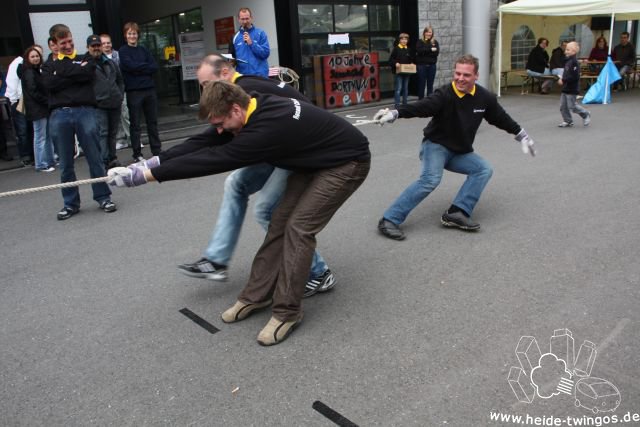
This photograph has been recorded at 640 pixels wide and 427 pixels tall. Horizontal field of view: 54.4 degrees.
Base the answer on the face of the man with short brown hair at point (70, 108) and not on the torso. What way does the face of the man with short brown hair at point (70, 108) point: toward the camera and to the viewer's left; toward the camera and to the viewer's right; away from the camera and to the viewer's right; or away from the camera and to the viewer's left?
toward the camera and to the viewer's right

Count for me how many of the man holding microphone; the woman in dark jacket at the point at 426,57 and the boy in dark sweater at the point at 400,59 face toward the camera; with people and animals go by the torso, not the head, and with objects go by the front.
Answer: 3

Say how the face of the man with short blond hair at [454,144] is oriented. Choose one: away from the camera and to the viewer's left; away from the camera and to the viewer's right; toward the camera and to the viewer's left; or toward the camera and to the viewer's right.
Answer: toward the camera and to the viewer's left

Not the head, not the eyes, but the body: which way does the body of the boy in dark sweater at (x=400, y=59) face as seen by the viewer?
toward the camera

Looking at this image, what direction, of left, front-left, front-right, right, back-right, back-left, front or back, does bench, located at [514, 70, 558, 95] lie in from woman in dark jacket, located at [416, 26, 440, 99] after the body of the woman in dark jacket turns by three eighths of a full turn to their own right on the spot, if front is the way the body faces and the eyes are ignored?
right

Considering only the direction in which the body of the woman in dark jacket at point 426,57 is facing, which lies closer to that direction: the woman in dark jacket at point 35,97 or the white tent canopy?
the woman in dark jacket

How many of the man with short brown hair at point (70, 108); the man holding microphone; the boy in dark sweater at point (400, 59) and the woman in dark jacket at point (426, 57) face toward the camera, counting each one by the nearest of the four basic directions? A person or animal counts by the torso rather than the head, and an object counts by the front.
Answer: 4

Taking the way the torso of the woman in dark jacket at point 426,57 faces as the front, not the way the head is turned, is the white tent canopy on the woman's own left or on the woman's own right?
on the woman's own left

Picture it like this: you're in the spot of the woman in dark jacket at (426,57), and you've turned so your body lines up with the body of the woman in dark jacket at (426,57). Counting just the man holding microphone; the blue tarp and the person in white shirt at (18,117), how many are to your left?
1

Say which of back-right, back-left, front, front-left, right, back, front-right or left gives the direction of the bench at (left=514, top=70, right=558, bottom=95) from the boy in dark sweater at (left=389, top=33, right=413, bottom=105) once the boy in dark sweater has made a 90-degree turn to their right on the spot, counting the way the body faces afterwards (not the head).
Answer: back-right

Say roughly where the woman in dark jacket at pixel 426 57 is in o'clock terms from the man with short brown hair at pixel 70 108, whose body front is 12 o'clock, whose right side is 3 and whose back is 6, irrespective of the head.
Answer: The woman in dark jacket is roughly at 8 o'clock from the man with short brown hair.

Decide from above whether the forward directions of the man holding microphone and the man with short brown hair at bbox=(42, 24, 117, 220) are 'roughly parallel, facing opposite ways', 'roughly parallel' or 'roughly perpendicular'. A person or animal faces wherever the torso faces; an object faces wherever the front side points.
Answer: roughly parallel

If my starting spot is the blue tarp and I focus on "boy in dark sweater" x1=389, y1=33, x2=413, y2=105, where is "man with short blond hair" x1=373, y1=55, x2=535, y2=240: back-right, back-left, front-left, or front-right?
front-left

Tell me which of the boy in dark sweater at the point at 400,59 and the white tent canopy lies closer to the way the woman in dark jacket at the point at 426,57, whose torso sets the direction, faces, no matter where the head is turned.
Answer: the boy in dark sweater

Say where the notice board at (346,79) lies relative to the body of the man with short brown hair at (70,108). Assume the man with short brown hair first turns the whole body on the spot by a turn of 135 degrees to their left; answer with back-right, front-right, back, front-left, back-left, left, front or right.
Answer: front

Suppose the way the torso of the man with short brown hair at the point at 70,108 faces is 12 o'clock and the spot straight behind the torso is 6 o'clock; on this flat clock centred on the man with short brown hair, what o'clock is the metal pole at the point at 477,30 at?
The metal pole is roughly at 8 o'clock from the man with short brown hair.

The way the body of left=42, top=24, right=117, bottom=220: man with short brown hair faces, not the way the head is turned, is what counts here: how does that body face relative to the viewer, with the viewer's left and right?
facing the viewer

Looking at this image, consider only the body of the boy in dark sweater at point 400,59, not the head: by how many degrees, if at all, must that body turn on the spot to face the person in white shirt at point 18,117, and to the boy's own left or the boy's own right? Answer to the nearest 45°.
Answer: approximately 45° to the boy's own right

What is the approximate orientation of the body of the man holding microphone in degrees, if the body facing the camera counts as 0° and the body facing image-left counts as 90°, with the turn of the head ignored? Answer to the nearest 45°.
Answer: approximately 0°
